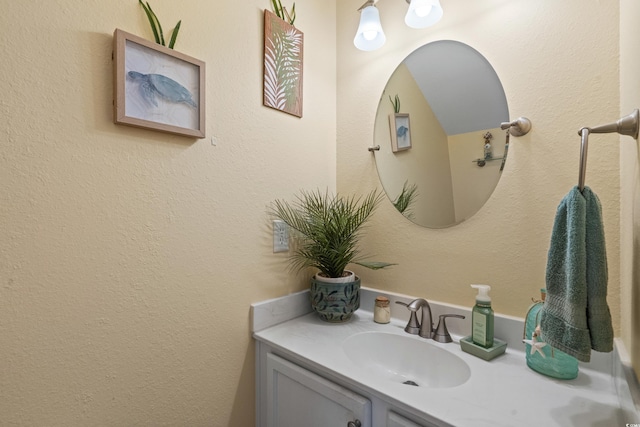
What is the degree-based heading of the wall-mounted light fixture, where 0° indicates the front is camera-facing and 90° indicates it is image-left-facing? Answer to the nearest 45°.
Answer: approximately 45°

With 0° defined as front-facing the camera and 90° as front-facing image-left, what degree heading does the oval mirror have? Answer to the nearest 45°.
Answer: approximately 45°

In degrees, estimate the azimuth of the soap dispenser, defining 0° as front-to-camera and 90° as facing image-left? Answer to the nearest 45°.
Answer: approximately 45°

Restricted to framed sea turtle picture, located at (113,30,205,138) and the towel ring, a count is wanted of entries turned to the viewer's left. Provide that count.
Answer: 1

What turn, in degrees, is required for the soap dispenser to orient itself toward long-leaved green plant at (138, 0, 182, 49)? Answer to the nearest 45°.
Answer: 0° — it already faces it

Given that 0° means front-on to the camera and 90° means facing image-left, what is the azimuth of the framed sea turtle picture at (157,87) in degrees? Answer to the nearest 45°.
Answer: approximately 315°
